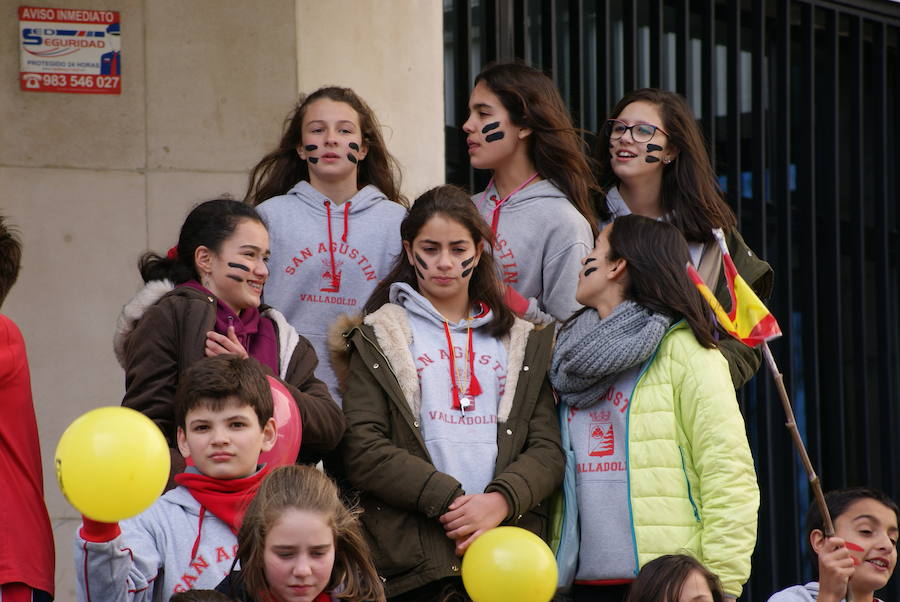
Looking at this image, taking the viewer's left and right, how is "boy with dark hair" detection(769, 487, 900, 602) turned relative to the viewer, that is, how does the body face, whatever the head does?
facing the viewer and to the right of the viewer

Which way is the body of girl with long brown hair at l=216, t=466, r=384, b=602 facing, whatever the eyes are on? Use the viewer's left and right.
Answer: facing the viewer

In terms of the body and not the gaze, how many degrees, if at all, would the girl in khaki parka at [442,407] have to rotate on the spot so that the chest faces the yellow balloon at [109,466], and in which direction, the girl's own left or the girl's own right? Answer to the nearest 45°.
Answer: approximately 45° to the girl's own right

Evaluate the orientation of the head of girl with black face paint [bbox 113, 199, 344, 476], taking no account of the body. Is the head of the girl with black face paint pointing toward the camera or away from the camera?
toward the camera

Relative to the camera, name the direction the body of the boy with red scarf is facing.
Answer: toward the camera

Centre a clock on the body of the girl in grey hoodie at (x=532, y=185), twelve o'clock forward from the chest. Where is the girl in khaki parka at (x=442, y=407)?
The girl in khaki parka is roughly at 11 o'clock from the girl in grey hoodie.

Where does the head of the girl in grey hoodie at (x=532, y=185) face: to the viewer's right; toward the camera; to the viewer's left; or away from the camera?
to the viewer's left

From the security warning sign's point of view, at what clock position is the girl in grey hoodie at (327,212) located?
The girl in grey hoodie is roughly at 11 o'clock from the security warning sign.

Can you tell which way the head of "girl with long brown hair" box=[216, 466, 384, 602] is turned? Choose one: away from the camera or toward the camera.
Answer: toward the camera

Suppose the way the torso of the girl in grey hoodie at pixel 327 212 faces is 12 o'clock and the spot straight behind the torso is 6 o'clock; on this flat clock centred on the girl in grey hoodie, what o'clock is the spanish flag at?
The spanish flag is roughly at 10 o'clock from the girl in grey hoodie.

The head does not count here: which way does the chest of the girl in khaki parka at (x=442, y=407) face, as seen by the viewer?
toward the camera

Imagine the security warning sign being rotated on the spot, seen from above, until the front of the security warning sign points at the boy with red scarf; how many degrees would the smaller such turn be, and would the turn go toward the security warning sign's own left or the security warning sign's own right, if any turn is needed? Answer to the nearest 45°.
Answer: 0° — it already faces them

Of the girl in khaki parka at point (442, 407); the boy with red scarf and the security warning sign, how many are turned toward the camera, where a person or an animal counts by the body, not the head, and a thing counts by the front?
3

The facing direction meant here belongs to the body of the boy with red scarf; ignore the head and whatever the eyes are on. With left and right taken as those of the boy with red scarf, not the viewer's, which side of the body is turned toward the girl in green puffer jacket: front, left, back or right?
left

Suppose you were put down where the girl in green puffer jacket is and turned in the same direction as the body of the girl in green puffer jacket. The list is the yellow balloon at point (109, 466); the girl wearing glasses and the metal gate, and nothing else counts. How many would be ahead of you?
1
